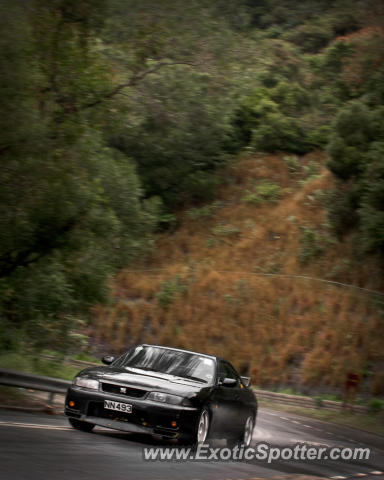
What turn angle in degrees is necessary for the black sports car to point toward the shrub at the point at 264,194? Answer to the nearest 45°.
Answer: approximately 135° to its right

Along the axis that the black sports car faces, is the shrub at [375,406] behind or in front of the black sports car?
behind

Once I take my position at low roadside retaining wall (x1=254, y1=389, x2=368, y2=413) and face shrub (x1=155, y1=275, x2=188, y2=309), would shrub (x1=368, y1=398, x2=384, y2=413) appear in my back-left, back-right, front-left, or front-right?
back-right

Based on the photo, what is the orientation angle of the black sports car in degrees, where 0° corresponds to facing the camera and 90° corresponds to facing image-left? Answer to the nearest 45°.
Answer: approximately 45°

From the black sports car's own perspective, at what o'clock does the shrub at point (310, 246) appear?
The shrub is roughly at 5 o'clock from the black sports car.

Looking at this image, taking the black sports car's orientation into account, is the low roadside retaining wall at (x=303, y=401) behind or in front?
behind

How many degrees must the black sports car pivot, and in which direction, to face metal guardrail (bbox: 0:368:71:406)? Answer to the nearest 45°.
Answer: approximately 90° to its right

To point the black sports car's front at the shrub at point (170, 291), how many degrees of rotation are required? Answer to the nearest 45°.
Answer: approximately 135° to its right
